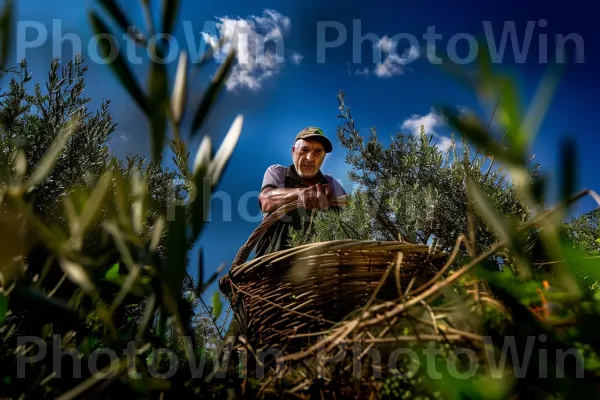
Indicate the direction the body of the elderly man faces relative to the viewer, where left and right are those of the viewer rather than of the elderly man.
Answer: facing the viewer
